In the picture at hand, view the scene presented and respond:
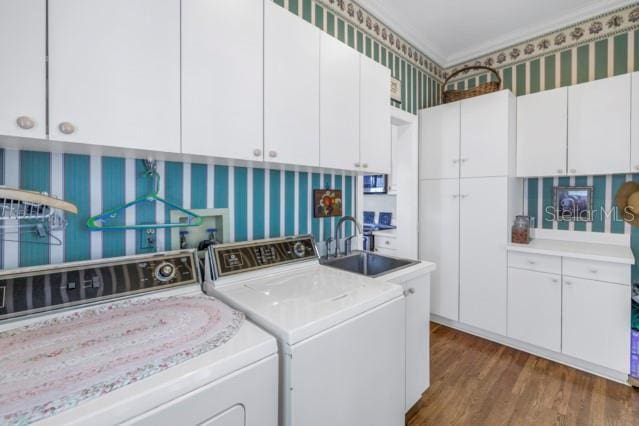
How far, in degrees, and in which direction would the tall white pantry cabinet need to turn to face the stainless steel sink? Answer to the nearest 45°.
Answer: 0° — it already faces it

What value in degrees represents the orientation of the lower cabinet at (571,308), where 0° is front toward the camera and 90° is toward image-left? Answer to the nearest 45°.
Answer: approximately 45°

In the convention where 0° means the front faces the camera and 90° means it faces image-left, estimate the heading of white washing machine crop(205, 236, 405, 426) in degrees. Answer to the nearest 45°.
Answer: approximately 315°

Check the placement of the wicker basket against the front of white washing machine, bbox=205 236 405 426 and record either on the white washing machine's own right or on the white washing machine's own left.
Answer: on the white washing machine's own left

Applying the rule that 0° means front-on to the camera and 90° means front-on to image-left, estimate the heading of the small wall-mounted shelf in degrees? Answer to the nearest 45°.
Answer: approximately 0°

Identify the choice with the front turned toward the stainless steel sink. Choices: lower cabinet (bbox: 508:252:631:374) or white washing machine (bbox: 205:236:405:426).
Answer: the lower cabinet

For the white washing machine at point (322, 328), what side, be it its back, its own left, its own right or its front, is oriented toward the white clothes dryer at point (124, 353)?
right

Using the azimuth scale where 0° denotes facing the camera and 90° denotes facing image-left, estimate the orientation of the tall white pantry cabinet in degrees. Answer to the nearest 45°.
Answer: approximately 45°
